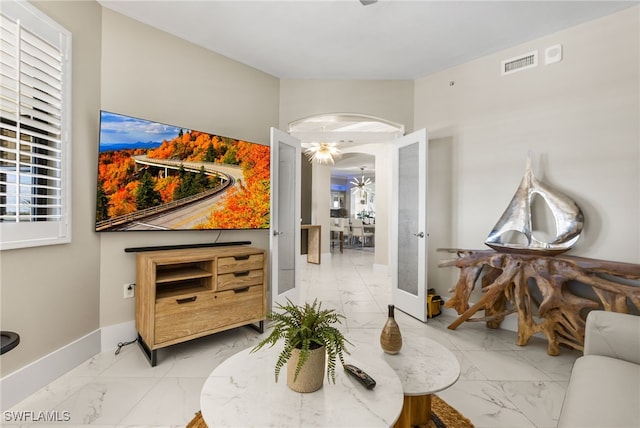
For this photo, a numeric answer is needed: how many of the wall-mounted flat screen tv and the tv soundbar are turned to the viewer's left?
0

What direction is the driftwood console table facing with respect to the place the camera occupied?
facing the viewer and to the left of the viewer

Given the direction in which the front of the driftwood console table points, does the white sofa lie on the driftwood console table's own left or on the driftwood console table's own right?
on the driftwood console table's own left

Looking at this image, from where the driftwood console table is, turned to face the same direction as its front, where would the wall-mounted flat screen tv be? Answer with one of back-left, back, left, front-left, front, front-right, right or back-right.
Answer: front

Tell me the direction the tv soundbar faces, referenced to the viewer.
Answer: facing the viewer and to the right of the viewer

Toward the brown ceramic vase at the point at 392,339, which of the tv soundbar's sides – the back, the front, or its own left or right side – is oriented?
front

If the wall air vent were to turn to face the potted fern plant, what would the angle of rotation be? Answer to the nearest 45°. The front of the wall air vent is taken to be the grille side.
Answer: approximately 45° to its left

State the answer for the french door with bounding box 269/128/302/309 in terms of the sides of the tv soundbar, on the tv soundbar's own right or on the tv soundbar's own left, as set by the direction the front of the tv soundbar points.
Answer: on the tv soundbar's own left

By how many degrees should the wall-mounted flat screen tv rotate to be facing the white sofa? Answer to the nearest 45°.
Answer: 0° — it already faces it

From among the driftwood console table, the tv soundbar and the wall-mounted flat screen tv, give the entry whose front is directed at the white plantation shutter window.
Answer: the driftwood console table

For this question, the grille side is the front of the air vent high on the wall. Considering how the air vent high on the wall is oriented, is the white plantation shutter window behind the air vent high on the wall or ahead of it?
ahead

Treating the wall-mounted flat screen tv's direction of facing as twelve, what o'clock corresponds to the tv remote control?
The tv remote control is roughly at 1 o'clock from the wall-mounted flat screen tv.

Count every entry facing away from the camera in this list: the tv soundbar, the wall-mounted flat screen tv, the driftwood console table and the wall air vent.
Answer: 0

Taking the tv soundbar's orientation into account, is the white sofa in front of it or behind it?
in front

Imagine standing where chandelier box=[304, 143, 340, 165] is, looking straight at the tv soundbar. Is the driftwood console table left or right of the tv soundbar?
left
